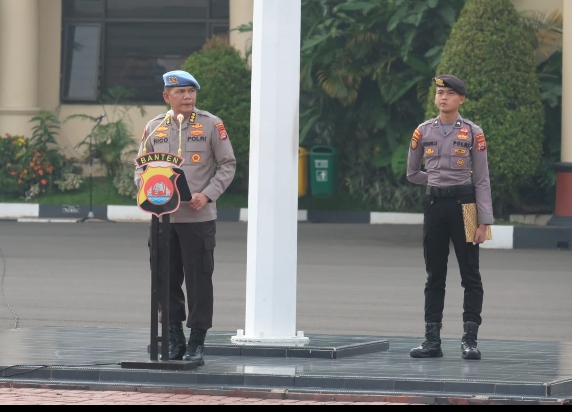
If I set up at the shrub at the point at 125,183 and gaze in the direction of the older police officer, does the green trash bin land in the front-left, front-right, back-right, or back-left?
front-left

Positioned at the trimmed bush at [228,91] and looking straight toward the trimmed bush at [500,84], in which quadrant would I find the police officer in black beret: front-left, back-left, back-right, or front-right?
front-right

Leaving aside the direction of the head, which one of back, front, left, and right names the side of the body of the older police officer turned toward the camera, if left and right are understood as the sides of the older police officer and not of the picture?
front

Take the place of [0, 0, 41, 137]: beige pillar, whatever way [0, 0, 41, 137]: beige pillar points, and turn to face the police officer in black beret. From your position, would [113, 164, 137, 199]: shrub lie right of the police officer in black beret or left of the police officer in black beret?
left

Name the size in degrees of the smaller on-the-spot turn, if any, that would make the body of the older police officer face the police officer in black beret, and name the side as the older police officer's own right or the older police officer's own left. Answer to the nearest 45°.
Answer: approximately 90° to the older police officer's own left

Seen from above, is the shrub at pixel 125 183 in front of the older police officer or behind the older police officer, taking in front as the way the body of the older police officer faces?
behind

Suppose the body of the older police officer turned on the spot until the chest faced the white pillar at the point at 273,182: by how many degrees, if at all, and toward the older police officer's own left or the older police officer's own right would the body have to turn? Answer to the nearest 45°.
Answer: approximately 135° to the older police officer's own left

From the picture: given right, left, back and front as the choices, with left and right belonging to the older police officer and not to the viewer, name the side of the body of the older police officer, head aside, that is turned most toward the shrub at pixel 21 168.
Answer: back

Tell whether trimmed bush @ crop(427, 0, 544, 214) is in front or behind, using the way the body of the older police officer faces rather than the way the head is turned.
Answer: behind

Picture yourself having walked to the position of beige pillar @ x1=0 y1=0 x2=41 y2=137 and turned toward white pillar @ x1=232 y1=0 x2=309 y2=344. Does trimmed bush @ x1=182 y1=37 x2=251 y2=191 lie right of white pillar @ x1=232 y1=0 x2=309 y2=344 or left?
left

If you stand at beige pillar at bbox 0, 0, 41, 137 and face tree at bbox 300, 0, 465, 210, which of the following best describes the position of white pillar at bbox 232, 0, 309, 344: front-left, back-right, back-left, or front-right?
front-right

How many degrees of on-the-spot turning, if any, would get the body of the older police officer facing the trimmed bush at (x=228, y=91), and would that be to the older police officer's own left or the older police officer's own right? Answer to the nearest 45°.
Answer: approximately 180°

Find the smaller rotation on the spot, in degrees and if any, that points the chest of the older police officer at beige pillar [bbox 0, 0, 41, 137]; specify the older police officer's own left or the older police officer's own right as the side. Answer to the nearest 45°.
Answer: approximately 180°

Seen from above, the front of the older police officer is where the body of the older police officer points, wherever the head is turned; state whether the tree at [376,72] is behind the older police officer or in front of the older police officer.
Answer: behind
